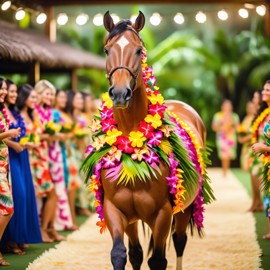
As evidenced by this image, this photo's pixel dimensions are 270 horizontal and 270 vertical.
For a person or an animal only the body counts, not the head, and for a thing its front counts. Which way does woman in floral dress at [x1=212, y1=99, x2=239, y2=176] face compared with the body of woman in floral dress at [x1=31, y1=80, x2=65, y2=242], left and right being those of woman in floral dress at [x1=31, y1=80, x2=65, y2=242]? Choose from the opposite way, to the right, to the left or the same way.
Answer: to the right

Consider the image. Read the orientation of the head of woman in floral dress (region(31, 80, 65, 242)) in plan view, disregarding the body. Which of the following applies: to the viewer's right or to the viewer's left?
to the viewer's right

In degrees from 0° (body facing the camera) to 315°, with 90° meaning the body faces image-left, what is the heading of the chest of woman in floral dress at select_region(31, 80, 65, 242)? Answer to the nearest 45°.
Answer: approximately 270°

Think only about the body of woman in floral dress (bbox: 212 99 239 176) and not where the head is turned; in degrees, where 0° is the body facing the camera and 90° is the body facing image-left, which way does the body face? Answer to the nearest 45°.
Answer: approximately 0°

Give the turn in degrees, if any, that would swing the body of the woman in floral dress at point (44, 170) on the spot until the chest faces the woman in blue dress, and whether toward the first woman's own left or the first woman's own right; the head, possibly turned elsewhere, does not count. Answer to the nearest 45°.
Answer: approximately 90° to the first woman's own right

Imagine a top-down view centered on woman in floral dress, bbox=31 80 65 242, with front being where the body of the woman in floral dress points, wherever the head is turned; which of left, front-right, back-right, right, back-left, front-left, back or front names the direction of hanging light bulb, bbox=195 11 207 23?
front-left
